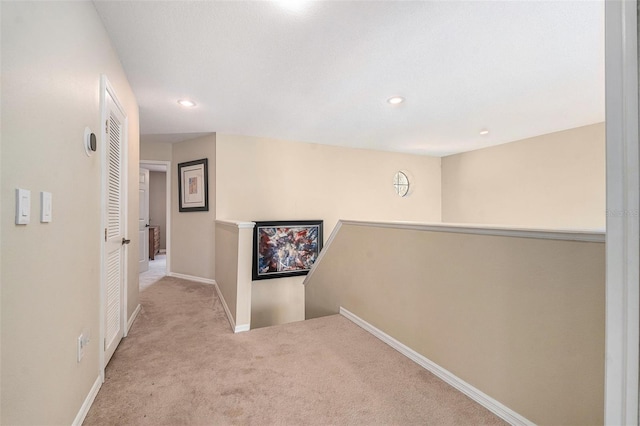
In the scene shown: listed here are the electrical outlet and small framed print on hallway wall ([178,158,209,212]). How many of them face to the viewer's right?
1

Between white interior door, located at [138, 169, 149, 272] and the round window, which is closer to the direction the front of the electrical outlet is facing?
the round window

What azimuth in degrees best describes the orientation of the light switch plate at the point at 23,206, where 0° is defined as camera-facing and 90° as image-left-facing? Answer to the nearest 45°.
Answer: approximately 315°

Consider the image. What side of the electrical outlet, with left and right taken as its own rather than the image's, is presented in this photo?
right

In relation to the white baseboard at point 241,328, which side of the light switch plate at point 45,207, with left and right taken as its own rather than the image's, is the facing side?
left

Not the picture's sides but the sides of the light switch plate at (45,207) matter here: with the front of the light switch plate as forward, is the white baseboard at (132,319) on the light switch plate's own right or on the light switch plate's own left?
on the light switch plate's own left

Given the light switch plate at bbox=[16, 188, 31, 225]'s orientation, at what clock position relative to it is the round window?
The round window is roughly at 10 o'clock from the light switch plate.

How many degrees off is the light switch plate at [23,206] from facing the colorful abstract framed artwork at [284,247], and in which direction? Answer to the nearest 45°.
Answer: approximately 90° to its left

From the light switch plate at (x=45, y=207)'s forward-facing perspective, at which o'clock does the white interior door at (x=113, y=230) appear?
The white interior door is roughly at 8 o'clock from the light switch plate.

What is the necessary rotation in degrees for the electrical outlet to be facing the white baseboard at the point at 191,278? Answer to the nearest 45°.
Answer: approximately 45° to its left

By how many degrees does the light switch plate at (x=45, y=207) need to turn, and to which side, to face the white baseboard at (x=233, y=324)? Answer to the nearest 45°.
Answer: approximately 90° to its left

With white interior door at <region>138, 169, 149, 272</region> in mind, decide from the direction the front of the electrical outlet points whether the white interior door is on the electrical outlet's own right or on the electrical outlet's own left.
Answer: on the electrical outlet's own left

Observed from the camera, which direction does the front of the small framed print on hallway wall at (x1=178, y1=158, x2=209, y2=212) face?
facing the viewer and to the left of the viewer

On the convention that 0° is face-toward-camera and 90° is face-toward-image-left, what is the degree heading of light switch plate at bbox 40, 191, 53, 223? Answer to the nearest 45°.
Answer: approximately 315°
